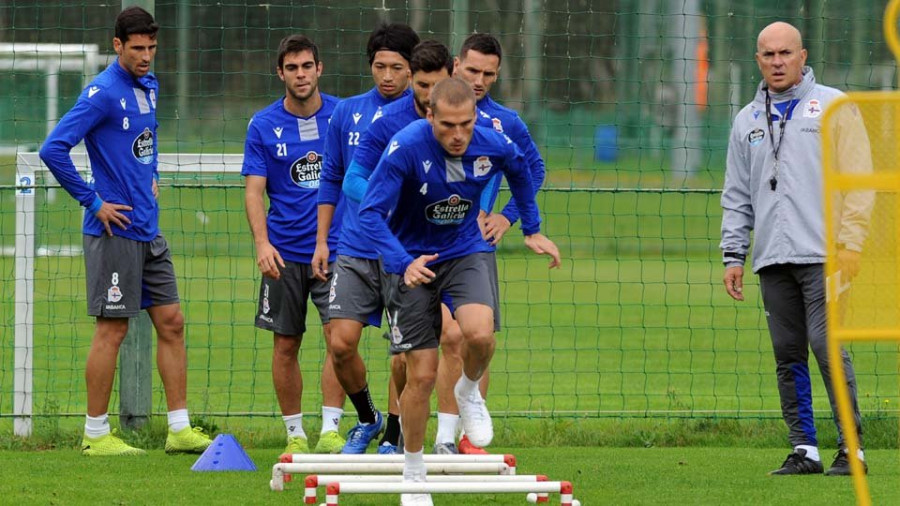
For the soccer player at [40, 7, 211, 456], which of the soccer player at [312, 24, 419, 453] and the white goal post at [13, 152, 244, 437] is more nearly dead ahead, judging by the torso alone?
the soccer player

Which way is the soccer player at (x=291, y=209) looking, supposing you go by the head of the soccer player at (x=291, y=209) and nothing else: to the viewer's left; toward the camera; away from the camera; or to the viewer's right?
toward the camera

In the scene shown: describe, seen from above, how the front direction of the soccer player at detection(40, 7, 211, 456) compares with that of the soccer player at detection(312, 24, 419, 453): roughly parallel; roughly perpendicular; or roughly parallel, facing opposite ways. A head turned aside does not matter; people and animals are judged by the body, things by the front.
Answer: roughly parallel

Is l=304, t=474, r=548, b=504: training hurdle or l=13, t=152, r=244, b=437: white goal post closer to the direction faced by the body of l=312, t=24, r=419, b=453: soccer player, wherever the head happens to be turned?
the training hurdle

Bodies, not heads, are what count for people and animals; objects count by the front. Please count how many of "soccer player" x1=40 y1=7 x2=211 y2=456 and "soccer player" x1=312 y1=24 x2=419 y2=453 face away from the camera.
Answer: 0

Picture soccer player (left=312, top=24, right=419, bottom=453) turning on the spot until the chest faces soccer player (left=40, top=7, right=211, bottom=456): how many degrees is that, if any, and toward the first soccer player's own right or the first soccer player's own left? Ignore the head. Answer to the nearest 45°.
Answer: approximately 135° to the first soccer player's own right

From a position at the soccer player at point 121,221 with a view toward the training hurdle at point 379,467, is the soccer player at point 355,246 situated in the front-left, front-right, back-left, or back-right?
front-left

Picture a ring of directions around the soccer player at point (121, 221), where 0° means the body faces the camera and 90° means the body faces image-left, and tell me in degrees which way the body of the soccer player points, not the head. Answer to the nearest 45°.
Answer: approximately 315°

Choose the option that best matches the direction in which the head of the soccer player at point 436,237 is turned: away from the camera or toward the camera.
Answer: toward the camera

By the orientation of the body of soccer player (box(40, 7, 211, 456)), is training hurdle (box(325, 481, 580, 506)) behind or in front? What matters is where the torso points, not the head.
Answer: in front

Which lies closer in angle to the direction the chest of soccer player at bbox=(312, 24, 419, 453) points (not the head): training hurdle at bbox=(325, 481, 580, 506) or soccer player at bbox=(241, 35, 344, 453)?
the training hurdle

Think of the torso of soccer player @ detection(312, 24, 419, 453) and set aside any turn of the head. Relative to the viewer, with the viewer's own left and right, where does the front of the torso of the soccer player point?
facing the viewer and to the right of the viewer
